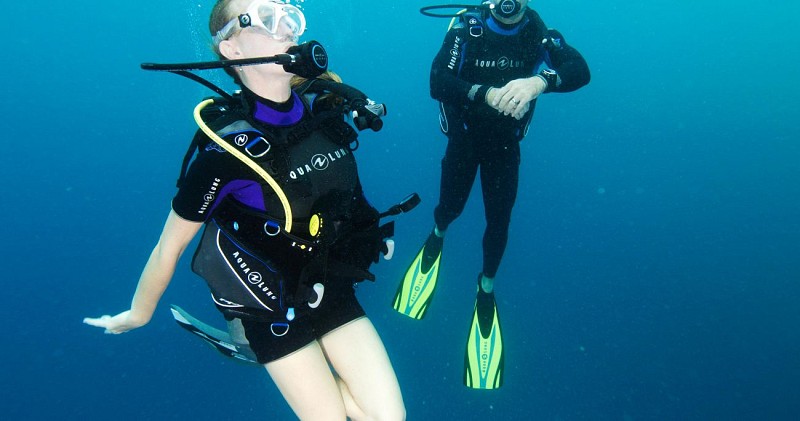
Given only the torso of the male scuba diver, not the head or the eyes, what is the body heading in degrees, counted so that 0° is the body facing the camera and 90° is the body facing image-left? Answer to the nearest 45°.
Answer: approximately 0°
